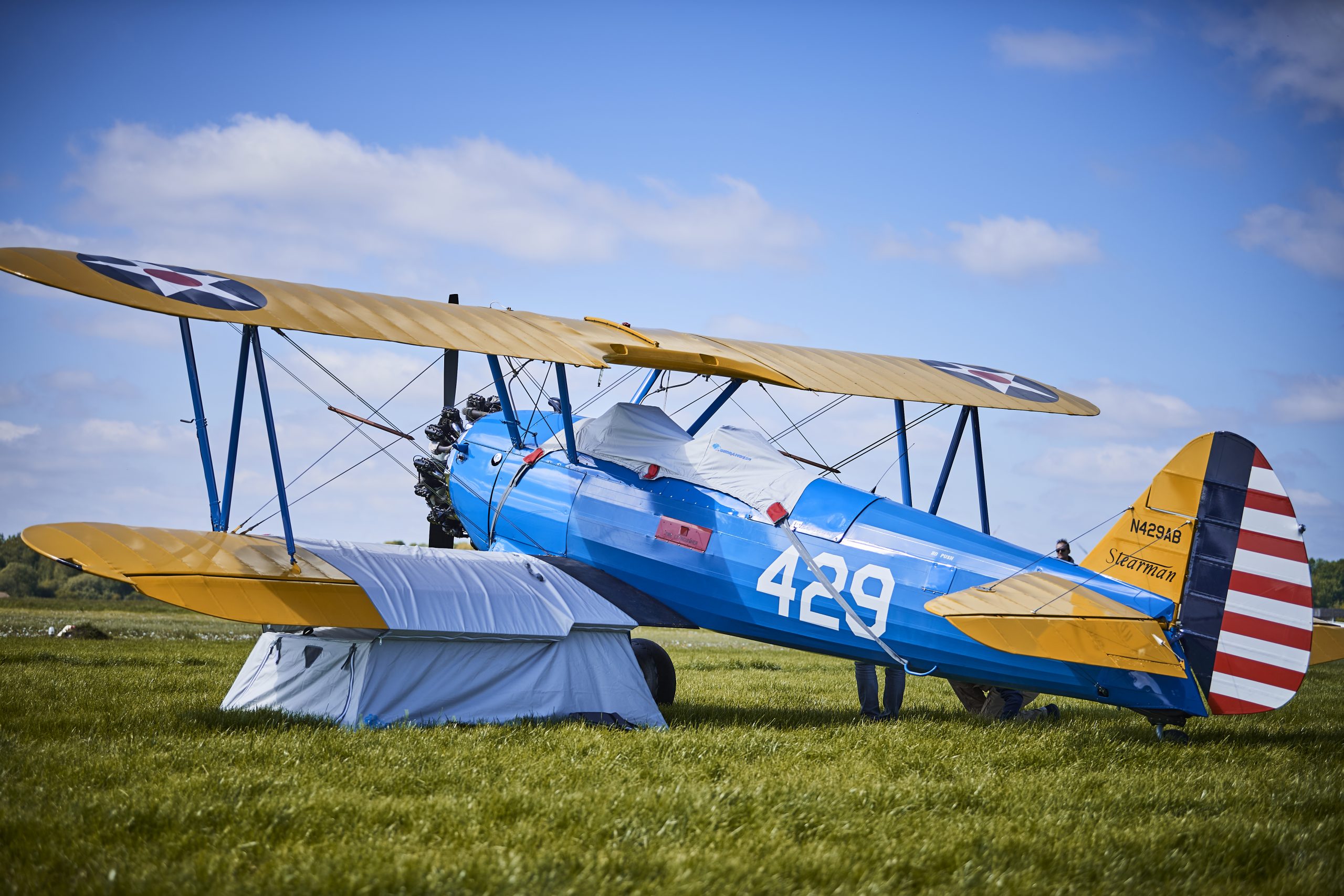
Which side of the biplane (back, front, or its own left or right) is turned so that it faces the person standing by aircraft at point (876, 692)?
right

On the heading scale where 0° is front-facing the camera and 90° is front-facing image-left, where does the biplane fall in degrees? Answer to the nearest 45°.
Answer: approximately 135°
